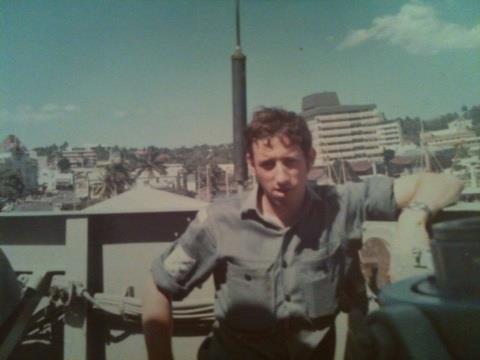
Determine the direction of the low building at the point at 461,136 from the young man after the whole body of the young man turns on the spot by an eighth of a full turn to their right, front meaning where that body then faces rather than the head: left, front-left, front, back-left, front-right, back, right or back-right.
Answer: back

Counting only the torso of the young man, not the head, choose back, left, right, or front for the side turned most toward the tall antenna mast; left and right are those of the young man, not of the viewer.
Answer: back

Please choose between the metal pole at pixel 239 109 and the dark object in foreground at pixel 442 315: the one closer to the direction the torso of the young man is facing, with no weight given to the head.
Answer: the dark object in foreground

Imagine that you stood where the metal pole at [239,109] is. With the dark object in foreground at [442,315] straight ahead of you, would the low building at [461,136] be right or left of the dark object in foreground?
left

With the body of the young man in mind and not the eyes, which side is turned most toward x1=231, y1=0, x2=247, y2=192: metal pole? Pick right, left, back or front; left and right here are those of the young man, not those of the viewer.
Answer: back

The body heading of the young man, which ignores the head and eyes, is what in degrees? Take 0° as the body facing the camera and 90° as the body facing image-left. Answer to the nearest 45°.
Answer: approximately 0°
